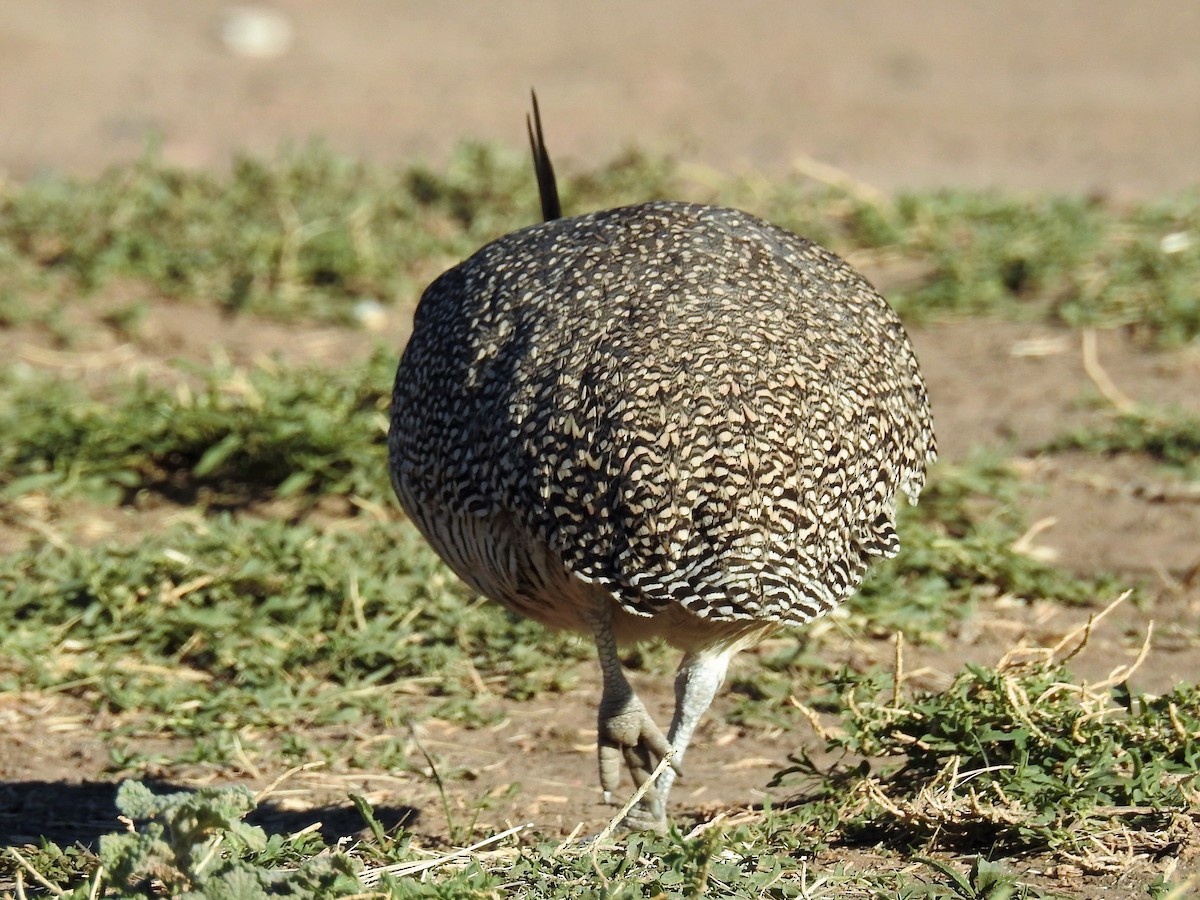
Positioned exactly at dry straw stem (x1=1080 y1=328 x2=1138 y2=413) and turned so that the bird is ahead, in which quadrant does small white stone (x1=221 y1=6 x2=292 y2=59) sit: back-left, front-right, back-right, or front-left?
back-right

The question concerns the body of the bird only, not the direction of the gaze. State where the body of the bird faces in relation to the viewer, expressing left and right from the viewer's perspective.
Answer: facing away from the viewer and to the left of the viewer

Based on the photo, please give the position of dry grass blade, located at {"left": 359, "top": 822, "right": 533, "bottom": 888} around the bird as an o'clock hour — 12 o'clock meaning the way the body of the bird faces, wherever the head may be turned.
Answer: The dry grass blade is roughly at 9 o'clock from the bird.

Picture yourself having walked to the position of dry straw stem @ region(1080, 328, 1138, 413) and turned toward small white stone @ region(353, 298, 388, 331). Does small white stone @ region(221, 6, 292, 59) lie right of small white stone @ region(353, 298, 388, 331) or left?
right

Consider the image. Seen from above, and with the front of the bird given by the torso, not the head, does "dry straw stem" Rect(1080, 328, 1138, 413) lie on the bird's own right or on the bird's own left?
on the bird's own right

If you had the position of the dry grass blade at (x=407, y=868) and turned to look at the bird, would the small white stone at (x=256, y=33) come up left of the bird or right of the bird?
left

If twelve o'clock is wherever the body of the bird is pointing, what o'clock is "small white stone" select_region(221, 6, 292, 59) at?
The small white stone is roughly at 1 o'clock from the bird.
